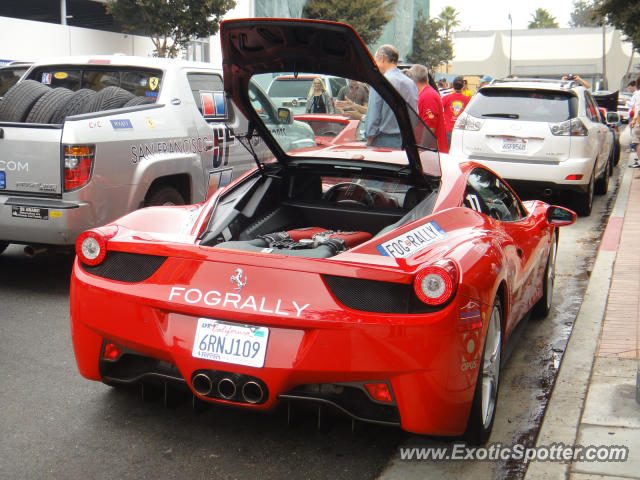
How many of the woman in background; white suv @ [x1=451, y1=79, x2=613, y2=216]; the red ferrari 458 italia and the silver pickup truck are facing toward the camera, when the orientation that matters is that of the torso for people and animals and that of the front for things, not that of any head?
1

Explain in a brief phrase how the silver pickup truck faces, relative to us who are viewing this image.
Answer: facing away from the viewer and to the right of the viewer

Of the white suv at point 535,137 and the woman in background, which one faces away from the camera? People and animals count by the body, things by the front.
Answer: the white suv

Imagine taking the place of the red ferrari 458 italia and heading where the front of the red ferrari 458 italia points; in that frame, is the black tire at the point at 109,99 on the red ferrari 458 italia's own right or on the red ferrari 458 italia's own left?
on the red ferrari 458 italia's own left

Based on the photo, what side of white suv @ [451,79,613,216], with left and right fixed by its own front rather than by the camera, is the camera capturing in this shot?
back

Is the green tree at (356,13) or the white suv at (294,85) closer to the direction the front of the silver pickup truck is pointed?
the green tree

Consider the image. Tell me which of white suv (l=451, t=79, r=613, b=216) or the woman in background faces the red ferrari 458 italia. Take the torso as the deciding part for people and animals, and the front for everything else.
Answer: the woman in background

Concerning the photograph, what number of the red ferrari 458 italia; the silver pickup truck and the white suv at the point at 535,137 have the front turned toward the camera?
0

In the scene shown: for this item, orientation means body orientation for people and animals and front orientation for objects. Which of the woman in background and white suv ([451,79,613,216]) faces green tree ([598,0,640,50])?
the white suv

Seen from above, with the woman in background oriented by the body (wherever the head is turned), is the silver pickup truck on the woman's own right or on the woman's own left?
on the woman's own right

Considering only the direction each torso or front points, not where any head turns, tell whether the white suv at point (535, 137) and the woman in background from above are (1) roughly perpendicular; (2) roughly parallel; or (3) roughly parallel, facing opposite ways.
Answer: roughly parallel, facing opposite ways

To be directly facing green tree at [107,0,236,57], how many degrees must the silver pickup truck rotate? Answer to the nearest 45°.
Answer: approximately 45° to its left

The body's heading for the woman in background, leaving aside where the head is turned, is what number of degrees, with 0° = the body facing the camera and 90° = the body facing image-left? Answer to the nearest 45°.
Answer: approximately 0°
